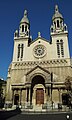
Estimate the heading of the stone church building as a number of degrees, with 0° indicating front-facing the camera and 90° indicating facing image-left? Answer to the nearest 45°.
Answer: approximately 0°
